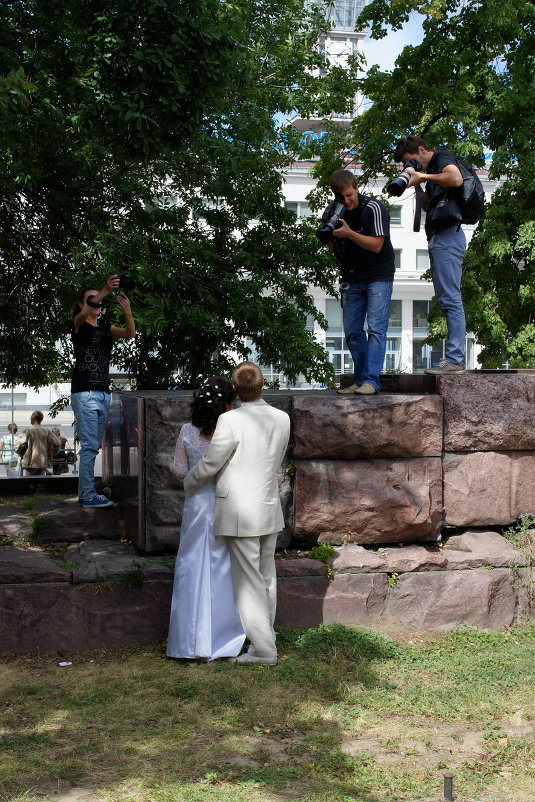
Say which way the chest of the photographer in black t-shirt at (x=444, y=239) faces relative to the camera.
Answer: to the viewer's left

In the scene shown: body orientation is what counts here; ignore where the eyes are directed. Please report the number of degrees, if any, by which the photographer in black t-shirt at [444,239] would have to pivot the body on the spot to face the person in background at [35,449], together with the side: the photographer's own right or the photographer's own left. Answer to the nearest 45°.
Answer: approximately 45° to the photographer's own right

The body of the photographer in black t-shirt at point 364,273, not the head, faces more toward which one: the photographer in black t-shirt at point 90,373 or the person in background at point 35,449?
the photographer in black t-shirt

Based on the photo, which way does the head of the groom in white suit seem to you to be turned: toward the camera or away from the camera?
away from the camera

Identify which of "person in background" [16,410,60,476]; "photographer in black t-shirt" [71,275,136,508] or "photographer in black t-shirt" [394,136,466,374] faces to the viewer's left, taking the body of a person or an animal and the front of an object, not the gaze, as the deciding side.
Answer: "photographer in black t-shirt" [394,136,466,374]

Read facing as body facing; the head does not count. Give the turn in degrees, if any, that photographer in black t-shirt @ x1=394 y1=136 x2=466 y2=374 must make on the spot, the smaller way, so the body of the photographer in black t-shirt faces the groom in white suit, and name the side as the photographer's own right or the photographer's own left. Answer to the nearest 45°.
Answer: approximately 45° to the photographer's own left
